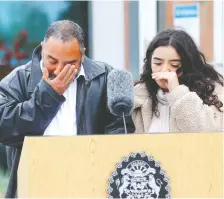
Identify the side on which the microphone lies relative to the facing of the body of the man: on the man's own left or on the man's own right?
on the man's own left

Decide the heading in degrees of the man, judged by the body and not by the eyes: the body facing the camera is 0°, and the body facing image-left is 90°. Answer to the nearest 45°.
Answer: approximately 0°

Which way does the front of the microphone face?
away from the camera

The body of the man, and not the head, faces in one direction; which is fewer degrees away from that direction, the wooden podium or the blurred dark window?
the wooden podium

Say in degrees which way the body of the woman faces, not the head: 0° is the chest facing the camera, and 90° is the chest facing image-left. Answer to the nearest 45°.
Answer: approximately 45°

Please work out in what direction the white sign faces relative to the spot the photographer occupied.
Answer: facing the viewer

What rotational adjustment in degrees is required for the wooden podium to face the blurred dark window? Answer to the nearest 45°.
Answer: approximately 180°

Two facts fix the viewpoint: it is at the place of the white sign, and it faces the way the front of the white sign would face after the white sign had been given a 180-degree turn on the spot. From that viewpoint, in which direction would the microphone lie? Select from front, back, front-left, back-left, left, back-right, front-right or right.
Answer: back

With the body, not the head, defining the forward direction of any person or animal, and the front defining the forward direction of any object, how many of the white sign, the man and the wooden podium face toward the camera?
3

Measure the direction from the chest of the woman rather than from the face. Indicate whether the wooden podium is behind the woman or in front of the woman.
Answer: in front

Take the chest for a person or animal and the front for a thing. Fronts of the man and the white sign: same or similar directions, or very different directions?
same or similar directions
